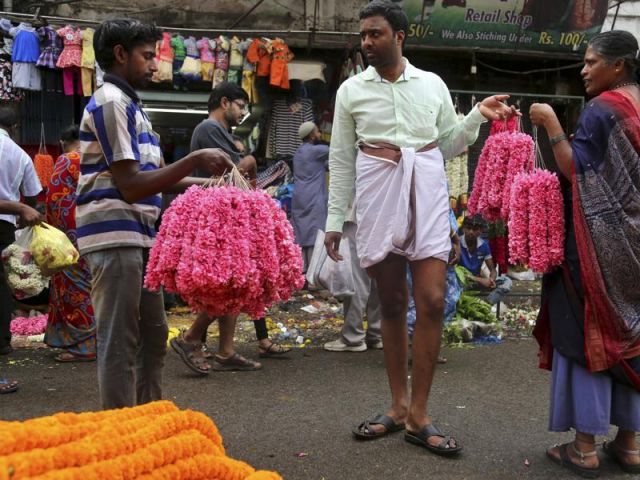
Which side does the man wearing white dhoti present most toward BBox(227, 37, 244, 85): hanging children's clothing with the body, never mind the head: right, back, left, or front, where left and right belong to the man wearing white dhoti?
back

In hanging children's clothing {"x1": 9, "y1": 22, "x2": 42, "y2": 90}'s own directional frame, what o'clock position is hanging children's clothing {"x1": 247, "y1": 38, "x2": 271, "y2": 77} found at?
hanging children's clothing {"x1": 247, "y1": 38, "x2": 271, "y2": 77} is roughly at 9 o'clock from hanging children's clothing {"x1": 9, "y1": 22, "x2": 42, "y2": 90}.

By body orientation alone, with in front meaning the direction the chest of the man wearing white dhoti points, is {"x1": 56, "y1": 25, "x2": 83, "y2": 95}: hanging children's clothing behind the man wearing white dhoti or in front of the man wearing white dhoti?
behind

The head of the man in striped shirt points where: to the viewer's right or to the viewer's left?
to the viewer's right

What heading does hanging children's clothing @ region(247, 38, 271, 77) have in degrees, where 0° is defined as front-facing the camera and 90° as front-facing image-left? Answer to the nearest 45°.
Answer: approximately 0°
